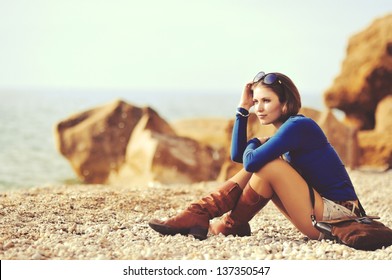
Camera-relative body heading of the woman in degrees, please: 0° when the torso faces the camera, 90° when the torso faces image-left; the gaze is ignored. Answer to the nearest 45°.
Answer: approximately 90°

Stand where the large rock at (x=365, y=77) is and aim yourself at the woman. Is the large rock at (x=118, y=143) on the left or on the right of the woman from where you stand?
right

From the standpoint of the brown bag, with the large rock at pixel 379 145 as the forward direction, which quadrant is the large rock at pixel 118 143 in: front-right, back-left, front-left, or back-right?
front-left

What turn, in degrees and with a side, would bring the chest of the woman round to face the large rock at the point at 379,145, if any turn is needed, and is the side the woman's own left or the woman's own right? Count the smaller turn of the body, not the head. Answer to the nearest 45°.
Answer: approximately 90° to the woman's own right

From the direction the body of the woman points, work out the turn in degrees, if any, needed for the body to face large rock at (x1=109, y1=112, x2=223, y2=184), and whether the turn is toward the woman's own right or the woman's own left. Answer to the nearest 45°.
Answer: approximately 90° to the woman's own right

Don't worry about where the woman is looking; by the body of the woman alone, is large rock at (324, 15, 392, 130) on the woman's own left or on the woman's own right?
on the woman's own right

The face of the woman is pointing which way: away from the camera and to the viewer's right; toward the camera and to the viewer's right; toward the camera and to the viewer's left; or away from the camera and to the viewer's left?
toward the camera and to the viewer's left

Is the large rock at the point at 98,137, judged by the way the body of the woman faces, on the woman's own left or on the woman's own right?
on the woman's own right
